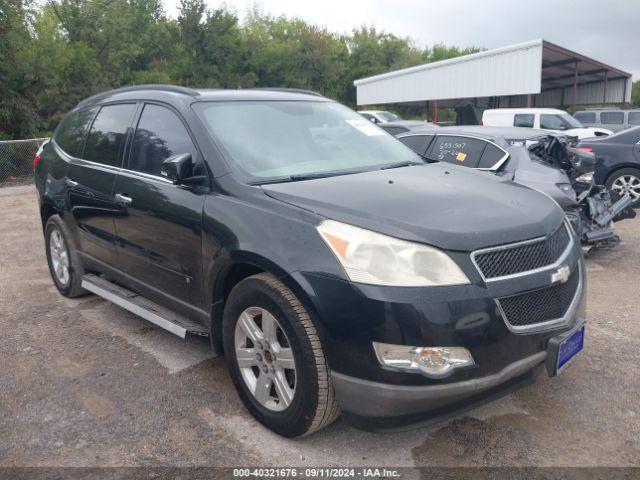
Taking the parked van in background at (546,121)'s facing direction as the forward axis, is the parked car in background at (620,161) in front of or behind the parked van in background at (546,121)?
in front

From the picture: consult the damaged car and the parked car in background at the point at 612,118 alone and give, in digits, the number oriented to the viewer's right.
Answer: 1

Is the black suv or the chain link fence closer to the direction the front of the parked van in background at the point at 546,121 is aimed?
the black suv

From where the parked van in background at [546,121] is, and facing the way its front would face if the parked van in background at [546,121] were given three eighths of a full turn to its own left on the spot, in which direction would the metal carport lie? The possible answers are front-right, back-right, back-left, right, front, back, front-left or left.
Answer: front

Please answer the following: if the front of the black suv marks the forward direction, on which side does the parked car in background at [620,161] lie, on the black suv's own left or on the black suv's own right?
on the black suv's own left

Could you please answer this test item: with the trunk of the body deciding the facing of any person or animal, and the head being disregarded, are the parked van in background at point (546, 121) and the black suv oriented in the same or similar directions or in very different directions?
same or similar directions

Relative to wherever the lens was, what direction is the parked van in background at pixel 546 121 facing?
facing the viewer and to the right of the viewer

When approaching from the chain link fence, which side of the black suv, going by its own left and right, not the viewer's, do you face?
back

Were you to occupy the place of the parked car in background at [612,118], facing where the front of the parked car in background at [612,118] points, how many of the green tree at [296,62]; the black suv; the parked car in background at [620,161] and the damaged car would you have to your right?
3
